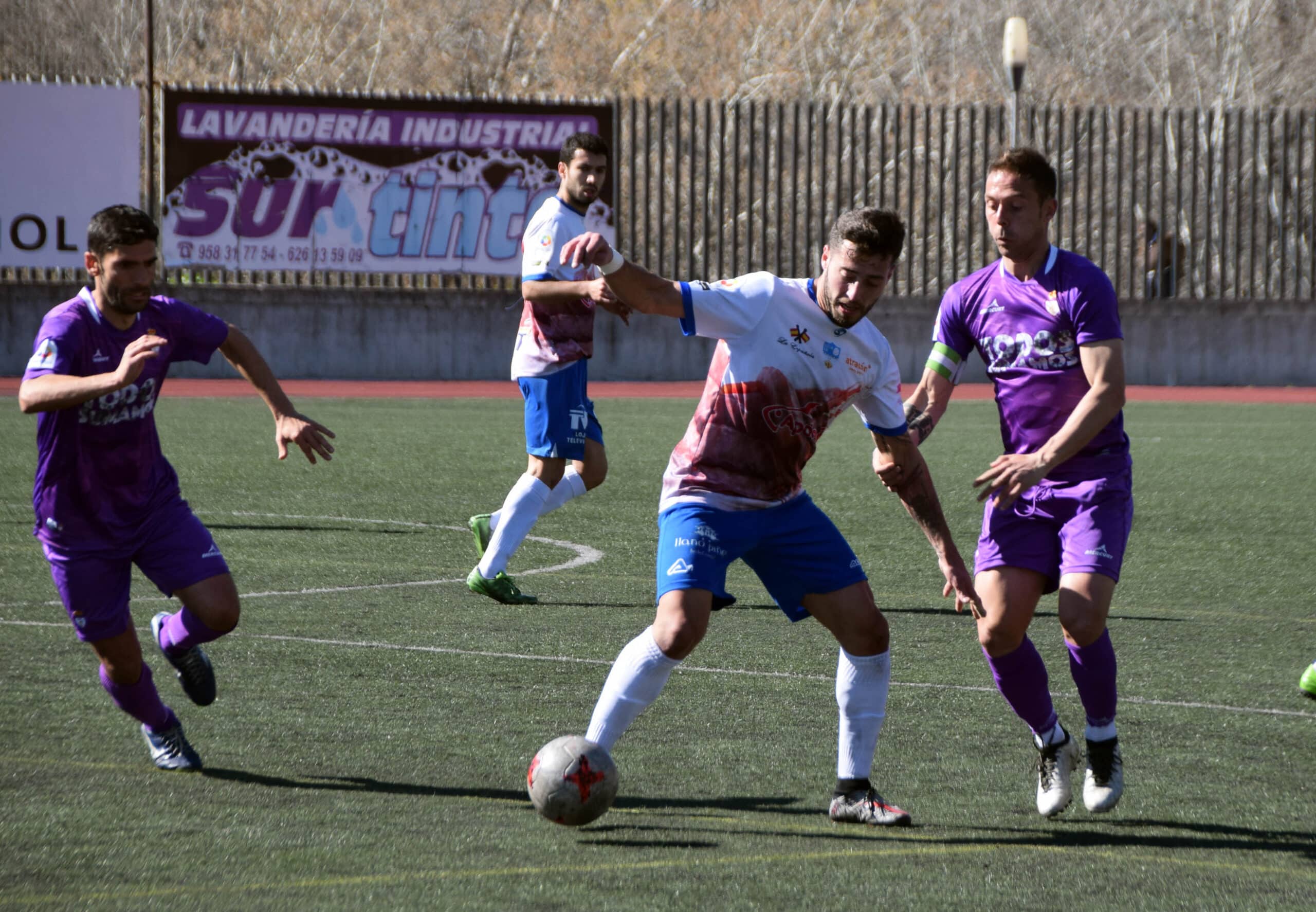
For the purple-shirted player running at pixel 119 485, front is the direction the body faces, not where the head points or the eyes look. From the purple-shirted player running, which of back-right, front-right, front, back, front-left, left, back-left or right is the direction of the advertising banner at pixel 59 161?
back-left

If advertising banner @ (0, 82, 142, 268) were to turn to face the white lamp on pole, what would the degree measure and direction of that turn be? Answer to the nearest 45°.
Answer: approximately 45° to its left

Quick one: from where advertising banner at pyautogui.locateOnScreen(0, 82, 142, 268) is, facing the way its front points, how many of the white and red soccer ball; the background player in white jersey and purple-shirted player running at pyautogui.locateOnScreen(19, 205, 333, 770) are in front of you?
3

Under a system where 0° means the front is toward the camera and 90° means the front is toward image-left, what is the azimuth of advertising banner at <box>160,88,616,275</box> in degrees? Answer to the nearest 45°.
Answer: approximately 0°

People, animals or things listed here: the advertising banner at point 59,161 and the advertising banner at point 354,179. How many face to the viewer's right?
0

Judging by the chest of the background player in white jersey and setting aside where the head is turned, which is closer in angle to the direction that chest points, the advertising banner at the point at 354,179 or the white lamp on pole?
the white lamp on pole

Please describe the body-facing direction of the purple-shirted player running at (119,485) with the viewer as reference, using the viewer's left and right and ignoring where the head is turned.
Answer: facing the viewer and to the right of the viewer

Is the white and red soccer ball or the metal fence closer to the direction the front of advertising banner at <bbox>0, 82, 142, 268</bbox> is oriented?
the white and red soccer ball
